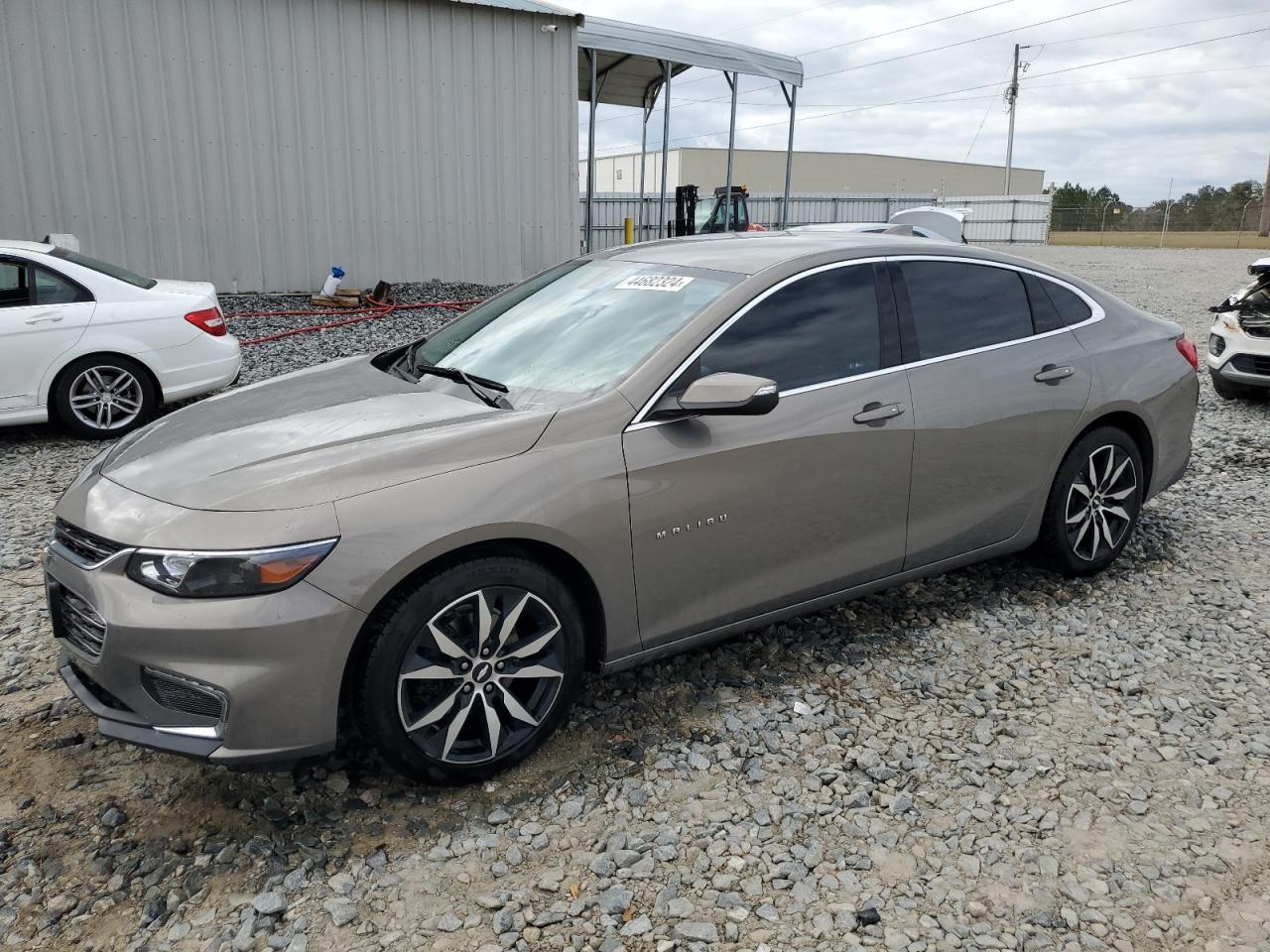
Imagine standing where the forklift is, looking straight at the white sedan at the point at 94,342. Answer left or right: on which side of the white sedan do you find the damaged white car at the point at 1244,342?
left

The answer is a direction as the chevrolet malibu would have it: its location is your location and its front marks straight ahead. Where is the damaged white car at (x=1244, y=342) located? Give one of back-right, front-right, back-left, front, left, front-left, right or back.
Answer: back

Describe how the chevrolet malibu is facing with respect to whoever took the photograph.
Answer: facing the viewer and to the left of the viewer

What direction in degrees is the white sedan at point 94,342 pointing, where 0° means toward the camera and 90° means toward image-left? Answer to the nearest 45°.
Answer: approximately 90°

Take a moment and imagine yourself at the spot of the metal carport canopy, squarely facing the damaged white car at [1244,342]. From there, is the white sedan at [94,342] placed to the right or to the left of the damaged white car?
right

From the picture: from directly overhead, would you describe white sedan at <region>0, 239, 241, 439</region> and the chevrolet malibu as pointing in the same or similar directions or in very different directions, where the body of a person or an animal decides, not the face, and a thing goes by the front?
same or similar directions

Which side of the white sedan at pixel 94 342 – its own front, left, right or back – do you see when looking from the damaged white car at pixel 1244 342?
back

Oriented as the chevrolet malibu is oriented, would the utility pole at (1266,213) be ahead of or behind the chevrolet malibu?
behind

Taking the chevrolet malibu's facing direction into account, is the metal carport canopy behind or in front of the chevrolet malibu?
behind

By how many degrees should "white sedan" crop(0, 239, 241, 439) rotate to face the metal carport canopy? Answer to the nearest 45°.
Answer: approximately 135° to its right

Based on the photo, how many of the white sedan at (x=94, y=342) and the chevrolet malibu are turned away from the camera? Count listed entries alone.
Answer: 0
